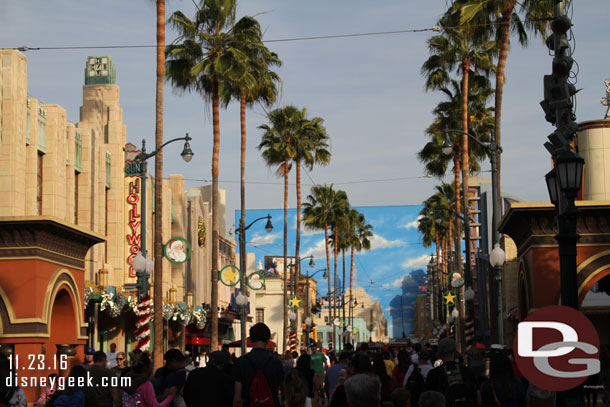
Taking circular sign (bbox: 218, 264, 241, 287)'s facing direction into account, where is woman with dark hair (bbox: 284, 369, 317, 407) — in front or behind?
in front

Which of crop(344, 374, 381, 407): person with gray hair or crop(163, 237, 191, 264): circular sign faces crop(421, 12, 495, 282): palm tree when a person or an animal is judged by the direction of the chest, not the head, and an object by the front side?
the person with gray hair

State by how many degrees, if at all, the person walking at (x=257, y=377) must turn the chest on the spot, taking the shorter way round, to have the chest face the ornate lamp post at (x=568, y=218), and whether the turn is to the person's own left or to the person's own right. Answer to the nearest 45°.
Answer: approximately 90° to the person's own right

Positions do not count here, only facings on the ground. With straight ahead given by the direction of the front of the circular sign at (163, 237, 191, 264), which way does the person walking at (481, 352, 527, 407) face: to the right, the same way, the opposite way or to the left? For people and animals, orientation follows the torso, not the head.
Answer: the opposite way

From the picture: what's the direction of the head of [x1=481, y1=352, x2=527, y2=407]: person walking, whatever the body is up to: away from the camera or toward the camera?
away from the camera

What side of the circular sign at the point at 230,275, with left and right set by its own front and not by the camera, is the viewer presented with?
front

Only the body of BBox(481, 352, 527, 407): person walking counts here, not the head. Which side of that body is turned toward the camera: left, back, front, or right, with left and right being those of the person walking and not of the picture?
back

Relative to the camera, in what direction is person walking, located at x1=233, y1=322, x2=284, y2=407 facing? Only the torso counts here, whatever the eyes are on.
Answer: away from the camera

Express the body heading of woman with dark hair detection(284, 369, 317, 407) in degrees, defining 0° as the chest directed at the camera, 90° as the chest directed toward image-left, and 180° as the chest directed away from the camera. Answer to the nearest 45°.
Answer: approximately 180°

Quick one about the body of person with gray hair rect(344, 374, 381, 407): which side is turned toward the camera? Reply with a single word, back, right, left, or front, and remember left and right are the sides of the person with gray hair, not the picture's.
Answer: back

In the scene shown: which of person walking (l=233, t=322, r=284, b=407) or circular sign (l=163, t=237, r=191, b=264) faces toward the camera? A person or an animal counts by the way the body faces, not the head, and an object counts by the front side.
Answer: the circular sign

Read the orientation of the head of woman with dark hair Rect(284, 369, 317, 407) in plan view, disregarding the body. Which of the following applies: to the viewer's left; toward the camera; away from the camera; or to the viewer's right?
away from the camera

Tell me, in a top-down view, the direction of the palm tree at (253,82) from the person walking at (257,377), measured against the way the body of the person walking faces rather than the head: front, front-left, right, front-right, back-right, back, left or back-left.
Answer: front
